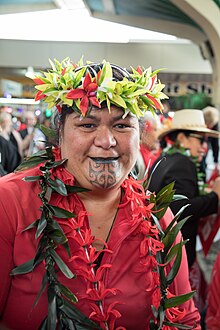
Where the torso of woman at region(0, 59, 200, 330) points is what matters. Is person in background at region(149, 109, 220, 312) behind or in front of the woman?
behind

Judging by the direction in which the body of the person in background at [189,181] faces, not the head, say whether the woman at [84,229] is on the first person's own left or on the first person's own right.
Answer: on the first person's own right

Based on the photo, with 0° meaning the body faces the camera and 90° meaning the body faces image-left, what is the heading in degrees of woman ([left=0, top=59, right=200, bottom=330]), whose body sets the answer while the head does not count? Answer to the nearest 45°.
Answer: approximately 0°

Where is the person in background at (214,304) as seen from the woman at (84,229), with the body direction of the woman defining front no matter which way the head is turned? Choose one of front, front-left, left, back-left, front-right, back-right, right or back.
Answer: back-left
